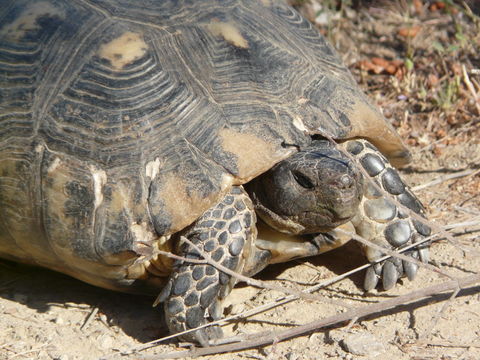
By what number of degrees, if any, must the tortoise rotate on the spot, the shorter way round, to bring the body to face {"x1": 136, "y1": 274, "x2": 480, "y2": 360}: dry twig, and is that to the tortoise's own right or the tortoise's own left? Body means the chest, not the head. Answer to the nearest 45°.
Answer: approximately 45° to the tortoise's own right

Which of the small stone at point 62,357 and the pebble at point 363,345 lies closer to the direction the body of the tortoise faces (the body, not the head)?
the pebble

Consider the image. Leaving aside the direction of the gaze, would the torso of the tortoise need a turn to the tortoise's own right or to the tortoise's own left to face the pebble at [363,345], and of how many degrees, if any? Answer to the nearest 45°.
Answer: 0° — it already faces it

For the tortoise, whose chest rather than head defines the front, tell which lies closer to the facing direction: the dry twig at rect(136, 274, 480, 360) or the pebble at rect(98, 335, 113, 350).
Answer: the dry twig

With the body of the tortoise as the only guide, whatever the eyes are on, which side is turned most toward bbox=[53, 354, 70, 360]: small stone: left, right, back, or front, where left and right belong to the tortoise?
right

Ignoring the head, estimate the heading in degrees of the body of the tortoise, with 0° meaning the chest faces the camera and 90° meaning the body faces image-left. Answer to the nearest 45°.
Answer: approximately 315°
